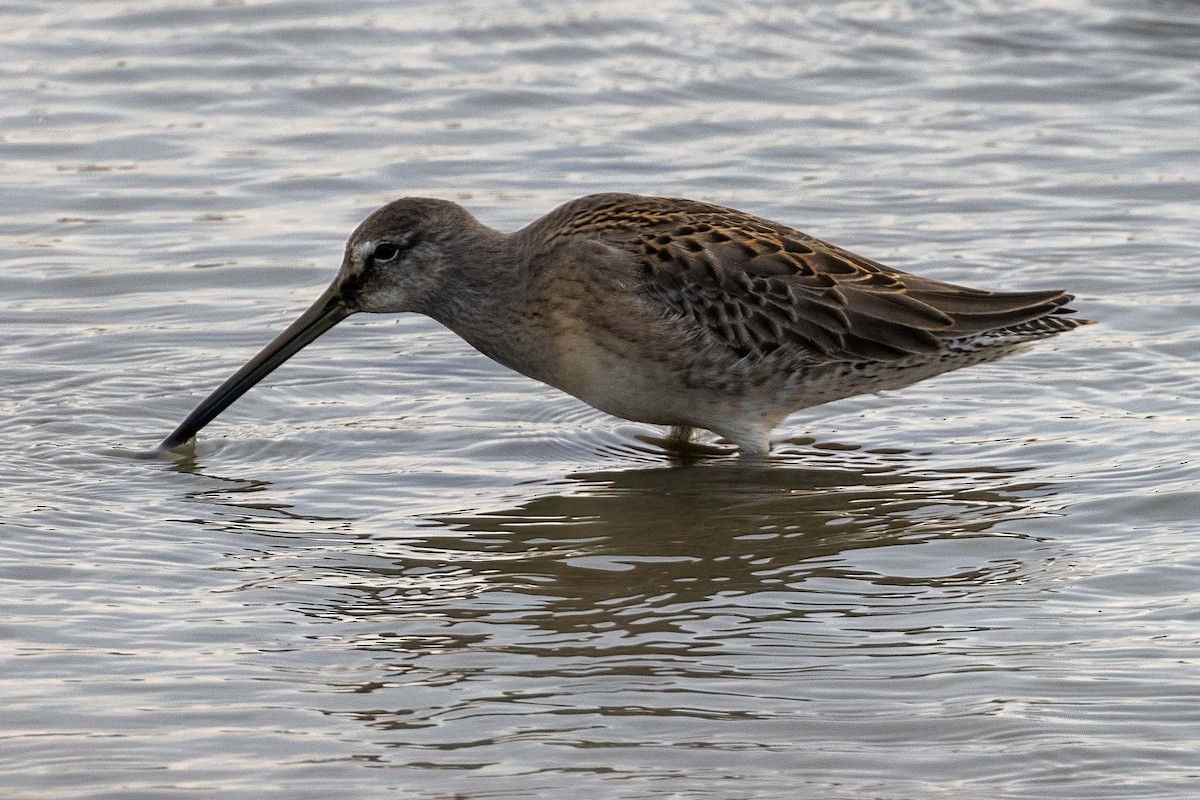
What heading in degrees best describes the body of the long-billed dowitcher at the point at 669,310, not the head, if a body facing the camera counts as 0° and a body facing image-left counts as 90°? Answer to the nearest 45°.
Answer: approximately 90°
